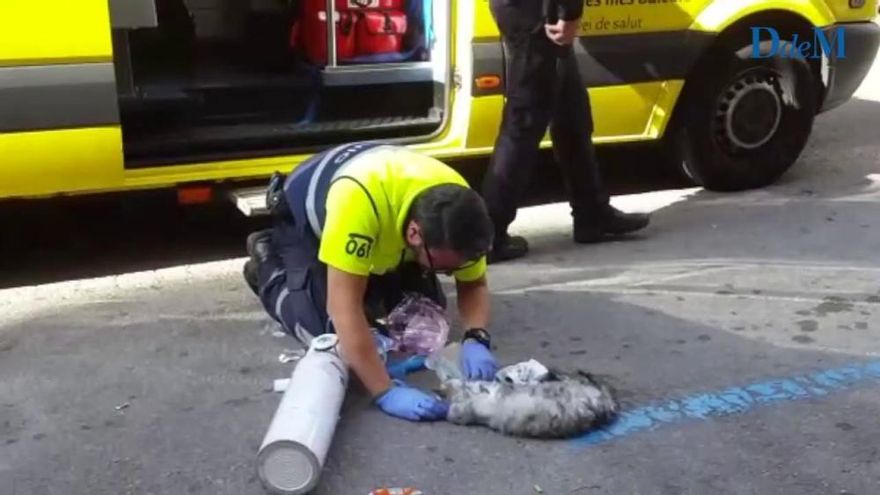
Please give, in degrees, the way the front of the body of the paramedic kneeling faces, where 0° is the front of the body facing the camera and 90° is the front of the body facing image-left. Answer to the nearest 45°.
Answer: approximately 315°

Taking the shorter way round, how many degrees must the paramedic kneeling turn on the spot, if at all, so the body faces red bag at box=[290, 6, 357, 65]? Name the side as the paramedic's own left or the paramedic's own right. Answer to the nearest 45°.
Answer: approximately 135° to the paramedic's own left

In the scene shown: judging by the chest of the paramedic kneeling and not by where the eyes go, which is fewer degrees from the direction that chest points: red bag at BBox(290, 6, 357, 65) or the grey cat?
the grey cat

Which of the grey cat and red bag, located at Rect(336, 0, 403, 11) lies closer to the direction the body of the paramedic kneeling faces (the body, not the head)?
the grey cat

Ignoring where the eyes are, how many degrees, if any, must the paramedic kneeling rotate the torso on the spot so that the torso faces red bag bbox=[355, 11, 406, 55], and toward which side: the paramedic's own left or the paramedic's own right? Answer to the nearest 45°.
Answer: approximately 135° to the paramedic's own left

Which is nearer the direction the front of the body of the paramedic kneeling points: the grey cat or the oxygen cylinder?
the grey cat
